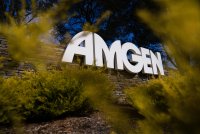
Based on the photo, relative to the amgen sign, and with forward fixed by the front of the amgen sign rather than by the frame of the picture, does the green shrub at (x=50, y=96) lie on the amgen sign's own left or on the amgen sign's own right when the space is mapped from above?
on the amgen sign's own right

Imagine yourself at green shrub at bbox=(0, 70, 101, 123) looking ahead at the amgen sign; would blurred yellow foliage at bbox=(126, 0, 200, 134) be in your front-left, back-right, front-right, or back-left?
back-right

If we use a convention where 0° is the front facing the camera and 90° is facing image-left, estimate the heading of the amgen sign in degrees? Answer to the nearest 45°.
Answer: approximately 315°

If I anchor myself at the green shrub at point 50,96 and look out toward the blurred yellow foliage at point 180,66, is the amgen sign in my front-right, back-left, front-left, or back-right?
back-left

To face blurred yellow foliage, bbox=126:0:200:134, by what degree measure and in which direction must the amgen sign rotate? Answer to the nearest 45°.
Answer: approximately 45° to its right
